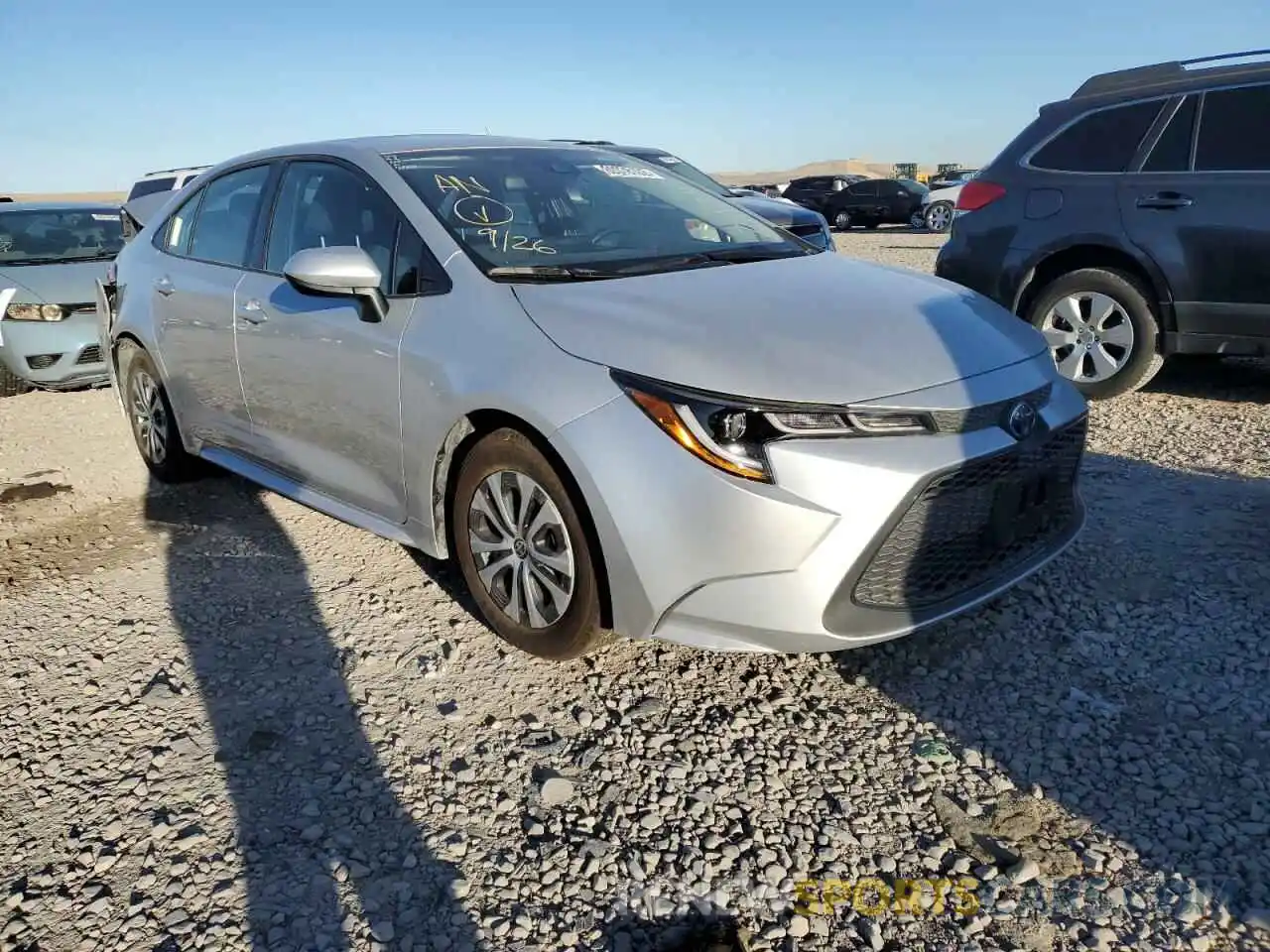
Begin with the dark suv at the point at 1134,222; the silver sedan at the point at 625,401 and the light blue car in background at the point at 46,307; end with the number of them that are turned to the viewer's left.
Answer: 0

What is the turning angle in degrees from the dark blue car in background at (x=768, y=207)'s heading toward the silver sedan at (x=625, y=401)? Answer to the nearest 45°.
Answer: approximately 45° to its right

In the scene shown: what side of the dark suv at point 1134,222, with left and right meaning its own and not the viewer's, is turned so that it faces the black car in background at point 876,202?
left

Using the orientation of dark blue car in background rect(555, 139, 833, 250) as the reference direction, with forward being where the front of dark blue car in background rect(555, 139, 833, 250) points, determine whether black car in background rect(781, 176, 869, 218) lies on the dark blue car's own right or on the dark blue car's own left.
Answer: on the dark blue car's own left

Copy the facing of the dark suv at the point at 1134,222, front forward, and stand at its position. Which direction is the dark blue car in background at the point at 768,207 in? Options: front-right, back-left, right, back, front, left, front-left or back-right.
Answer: back-left

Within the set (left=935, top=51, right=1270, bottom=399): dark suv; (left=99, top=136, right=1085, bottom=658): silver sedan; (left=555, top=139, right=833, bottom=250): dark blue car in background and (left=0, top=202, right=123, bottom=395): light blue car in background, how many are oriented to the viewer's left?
0

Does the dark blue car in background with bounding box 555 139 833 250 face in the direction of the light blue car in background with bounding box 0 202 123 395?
no

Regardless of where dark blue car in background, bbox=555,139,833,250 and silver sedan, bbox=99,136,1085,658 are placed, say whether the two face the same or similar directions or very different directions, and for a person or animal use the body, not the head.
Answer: same or similar directions

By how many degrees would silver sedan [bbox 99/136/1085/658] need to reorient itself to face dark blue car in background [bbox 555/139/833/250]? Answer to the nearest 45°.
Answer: approximately 135° to its left

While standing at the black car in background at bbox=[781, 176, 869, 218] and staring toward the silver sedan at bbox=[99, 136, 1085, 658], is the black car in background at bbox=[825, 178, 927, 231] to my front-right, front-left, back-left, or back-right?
front-left

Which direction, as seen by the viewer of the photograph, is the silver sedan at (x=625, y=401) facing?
facing the viewer and to the right of the viewer

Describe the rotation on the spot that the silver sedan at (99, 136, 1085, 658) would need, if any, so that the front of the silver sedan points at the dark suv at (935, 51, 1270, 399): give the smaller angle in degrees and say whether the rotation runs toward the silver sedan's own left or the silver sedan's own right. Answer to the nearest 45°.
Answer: approximately 90° to the silver sedan's own left

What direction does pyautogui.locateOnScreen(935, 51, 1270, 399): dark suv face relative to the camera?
to the viewer's right
